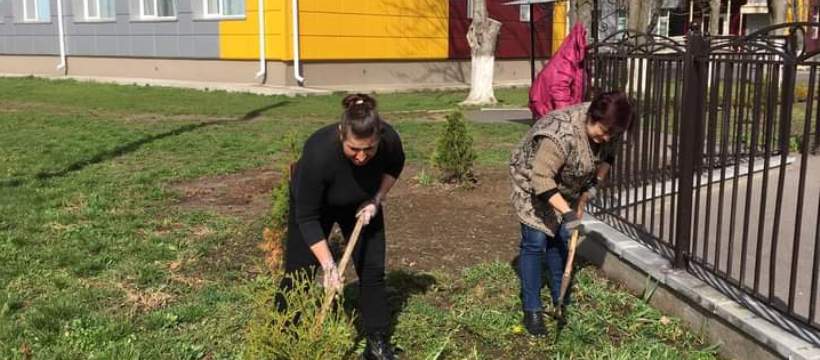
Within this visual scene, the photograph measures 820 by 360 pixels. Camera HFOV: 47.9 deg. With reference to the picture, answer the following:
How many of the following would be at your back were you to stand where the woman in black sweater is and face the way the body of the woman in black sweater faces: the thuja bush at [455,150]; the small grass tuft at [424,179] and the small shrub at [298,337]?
2

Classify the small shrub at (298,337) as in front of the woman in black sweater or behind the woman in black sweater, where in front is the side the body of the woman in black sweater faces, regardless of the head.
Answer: in front

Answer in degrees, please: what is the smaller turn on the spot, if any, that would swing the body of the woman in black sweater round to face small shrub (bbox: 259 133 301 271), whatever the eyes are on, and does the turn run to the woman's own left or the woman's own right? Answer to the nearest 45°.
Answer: approximately 180°

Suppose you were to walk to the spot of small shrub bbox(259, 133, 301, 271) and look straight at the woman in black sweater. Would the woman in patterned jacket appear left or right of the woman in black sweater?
left

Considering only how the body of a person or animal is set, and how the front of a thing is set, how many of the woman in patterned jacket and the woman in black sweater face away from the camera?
0
